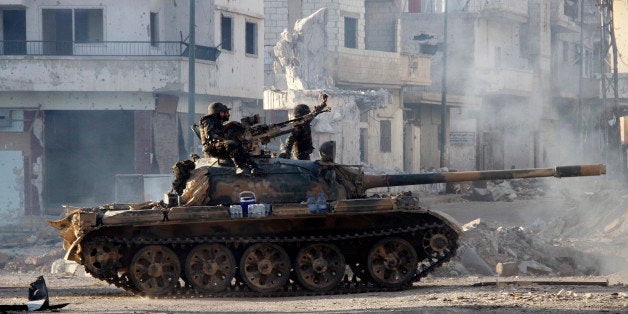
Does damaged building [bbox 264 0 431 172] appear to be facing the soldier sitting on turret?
yes

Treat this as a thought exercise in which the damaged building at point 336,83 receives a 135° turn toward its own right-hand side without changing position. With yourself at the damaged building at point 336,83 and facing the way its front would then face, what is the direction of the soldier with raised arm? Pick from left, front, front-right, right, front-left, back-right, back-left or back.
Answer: back-left

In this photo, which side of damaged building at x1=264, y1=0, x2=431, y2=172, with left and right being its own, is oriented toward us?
front

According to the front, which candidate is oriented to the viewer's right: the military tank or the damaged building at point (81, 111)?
the military tank

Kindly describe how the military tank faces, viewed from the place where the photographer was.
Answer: facing to the right of the viewer

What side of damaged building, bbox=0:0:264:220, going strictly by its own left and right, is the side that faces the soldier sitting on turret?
front

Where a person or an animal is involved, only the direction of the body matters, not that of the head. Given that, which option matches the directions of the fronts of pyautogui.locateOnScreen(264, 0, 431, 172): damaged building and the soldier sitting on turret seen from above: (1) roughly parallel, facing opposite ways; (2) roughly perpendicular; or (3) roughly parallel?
roughly perpendicular

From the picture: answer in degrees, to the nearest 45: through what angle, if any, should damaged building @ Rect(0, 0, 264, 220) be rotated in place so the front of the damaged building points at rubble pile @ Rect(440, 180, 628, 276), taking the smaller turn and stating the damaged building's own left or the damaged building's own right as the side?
approximately 45° to the damaged building's own left

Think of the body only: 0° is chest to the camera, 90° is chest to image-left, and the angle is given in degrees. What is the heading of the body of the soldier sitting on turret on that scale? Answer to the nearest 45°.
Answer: approximately 270°

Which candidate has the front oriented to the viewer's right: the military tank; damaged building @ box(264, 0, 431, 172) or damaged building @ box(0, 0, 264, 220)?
the military tank

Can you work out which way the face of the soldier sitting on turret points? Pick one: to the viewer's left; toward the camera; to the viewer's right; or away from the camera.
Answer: to the viewer's right

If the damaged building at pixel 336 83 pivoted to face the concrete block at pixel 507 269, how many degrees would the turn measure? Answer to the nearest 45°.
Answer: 0° — it already faces it

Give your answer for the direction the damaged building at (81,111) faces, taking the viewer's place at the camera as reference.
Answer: facing the viewer

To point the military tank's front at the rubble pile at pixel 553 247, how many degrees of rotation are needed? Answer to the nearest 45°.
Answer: approximately 45° to its left

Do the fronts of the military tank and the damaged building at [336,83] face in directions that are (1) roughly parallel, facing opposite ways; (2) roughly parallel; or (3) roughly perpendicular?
roughly perpendicular
